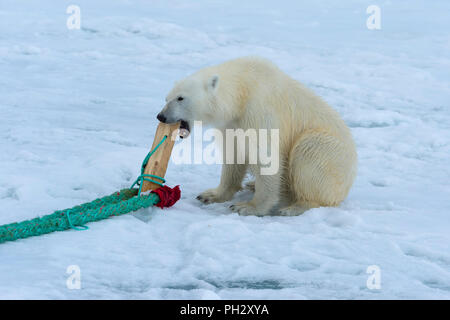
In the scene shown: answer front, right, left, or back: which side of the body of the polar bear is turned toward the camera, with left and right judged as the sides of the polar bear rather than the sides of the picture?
left

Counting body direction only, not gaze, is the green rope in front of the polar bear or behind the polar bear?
in front

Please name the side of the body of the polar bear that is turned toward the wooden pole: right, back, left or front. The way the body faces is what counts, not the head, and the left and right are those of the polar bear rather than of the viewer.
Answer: front
